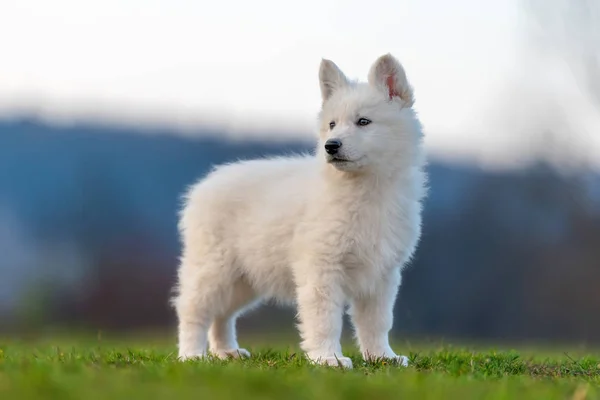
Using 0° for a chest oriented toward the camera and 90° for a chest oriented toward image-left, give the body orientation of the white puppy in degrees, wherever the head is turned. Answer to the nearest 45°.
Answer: approximately 315°
